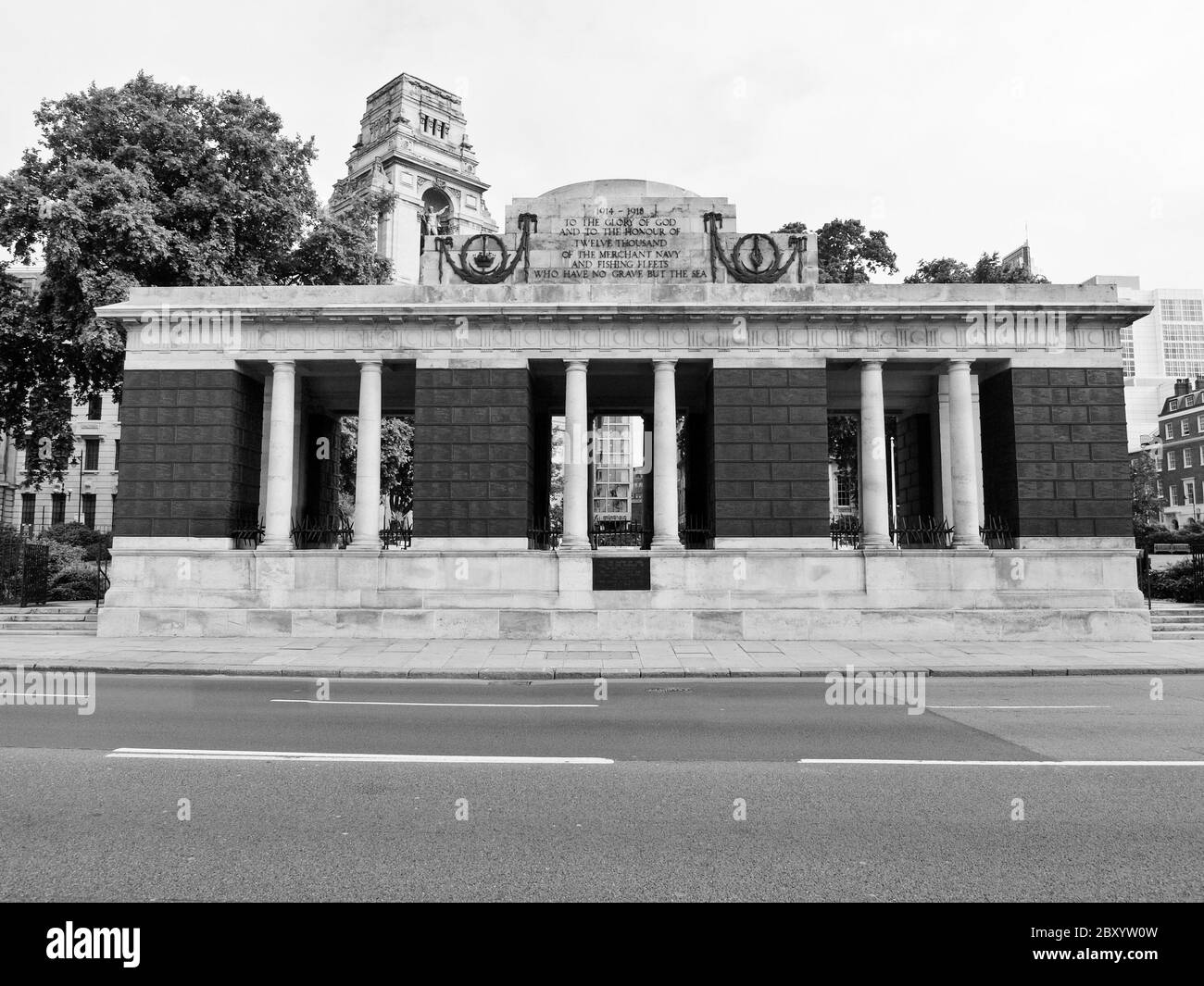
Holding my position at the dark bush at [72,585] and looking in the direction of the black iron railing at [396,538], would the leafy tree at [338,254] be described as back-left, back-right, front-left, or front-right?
front-left

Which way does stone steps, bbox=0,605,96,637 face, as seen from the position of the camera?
facing the viewer

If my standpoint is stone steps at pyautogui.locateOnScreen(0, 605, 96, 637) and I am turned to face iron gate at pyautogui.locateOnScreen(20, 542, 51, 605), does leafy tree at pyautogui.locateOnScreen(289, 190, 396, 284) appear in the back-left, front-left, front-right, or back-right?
front-right

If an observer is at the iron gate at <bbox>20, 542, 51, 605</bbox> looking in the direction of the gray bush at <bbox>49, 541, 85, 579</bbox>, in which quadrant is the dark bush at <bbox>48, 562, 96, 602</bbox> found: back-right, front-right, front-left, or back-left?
front-right

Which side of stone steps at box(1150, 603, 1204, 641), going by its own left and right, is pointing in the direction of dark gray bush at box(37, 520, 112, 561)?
right

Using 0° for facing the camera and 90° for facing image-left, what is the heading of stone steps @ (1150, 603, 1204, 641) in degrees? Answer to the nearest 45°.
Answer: approximately 0°

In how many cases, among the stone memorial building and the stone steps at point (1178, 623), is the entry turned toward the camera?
2

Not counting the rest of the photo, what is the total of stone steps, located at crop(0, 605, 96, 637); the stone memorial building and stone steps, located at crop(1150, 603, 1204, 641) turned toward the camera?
3

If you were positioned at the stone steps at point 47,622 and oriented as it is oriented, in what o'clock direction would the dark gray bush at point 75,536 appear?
The dark gray bush is roughly at 6 o'clock from the stone steps.

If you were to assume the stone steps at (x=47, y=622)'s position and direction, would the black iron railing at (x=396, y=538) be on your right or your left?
on your left

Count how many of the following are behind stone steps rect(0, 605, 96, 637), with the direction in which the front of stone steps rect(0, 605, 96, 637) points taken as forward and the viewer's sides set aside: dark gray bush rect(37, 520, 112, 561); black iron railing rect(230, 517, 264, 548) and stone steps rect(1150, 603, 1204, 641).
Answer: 1

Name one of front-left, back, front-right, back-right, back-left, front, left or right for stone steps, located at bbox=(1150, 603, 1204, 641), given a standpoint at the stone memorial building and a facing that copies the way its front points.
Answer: left

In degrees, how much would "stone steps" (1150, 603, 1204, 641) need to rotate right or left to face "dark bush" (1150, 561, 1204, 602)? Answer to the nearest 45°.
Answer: approximately 180°

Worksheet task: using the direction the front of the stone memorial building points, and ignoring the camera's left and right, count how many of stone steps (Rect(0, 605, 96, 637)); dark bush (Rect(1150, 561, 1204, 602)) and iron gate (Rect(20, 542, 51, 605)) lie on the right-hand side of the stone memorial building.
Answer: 2

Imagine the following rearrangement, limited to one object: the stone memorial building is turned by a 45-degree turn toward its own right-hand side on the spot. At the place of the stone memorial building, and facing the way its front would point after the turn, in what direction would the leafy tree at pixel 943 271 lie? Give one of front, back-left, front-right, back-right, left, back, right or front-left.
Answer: back
